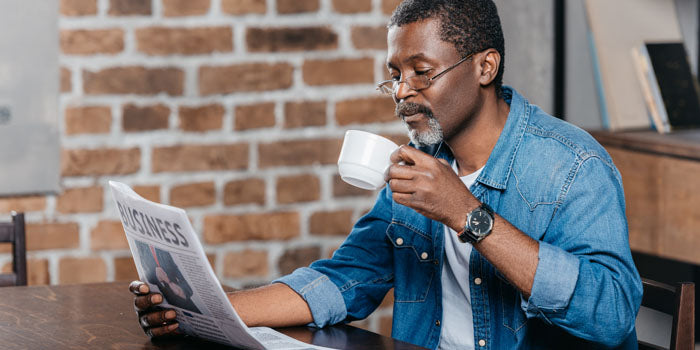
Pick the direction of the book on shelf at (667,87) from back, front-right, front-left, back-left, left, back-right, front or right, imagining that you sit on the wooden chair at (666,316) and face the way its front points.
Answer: back-right

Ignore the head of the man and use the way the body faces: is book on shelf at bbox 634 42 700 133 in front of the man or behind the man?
behind

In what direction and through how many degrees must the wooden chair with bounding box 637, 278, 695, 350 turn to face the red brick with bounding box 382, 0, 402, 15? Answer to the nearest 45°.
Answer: approximately 90° to its right

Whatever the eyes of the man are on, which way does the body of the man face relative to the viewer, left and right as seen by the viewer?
facing the viewer and to the left of the viewer

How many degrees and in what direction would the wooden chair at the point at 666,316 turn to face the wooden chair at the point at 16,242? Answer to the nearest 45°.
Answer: approximately 45° to its right

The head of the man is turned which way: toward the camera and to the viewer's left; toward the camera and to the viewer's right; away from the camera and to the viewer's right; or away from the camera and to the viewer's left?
toward the camera and to the viewer's left

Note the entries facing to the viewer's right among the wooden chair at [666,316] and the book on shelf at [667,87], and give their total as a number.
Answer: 0

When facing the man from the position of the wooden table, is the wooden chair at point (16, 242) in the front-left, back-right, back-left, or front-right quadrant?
back-left

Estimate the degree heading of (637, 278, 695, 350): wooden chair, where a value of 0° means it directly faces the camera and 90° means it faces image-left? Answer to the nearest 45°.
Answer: approximately 45°

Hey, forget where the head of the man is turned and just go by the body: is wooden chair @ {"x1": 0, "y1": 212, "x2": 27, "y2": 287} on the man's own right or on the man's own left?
on the man's own right

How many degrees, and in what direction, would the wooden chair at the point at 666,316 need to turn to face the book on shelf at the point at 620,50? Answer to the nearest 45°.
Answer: approximately 135° to its right
